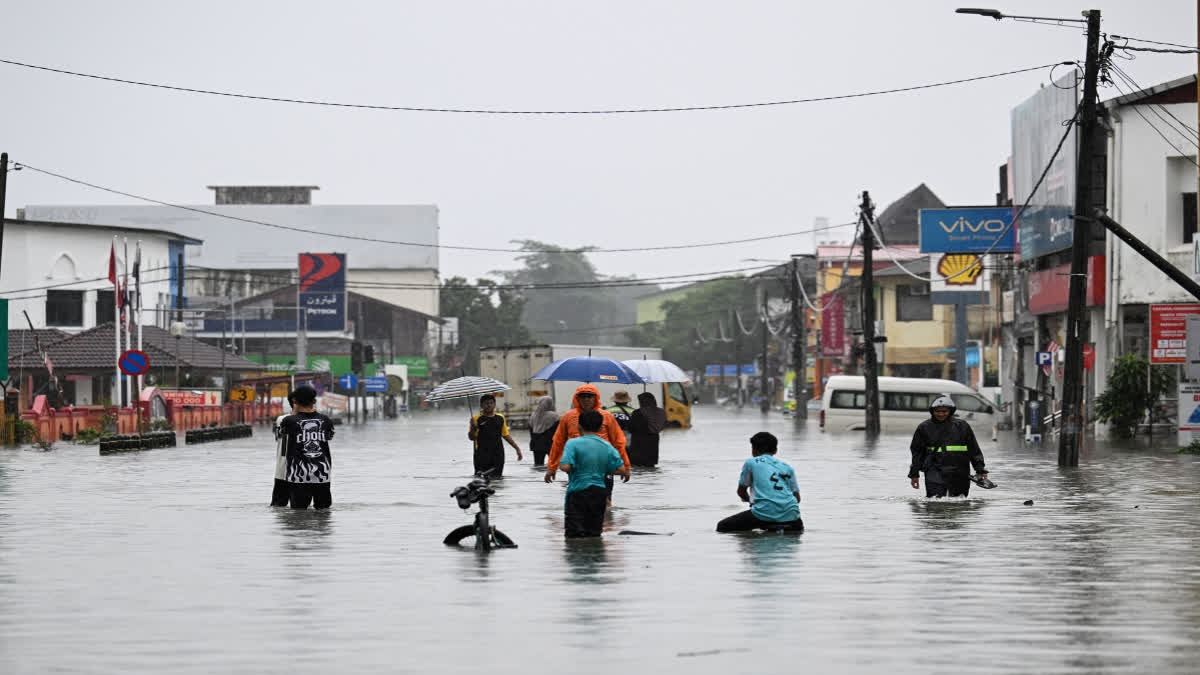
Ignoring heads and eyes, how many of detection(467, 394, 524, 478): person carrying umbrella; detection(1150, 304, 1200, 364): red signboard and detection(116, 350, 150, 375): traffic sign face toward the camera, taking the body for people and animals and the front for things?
3

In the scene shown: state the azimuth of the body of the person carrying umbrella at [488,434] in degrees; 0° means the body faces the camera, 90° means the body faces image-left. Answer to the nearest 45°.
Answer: approximately 0°

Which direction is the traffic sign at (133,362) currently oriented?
toward the camera

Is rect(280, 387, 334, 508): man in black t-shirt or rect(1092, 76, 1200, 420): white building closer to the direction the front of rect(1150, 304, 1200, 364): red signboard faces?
the man in black t-shirt

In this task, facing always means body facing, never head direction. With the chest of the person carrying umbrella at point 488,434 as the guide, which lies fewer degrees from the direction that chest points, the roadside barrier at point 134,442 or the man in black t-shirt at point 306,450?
the man in black t-shirt

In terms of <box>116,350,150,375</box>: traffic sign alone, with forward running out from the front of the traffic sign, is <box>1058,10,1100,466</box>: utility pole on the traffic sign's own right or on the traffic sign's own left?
on the traffic sign's own left

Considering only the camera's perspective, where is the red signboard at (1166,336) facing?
facing the viewer

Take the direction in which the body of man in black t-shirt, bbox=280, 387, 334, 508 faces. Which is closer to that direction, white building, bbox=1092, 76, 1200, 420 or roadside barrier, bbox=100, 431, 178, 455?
the roadside barrier

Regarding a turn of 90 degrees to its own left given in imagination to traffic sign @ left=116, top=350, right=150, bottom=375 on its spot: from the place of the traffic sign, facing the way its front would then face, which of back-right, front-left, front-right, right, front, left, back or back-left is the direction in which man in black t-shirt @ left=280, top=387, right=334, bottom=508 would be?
right

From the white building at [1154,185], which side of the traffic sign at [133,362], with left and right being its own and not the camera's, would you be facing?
left

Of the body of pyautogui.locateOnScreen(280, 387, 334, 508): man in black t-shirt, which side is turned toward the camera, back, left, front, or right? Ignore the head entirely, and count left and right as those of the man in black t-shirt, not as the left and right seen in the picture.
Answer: back

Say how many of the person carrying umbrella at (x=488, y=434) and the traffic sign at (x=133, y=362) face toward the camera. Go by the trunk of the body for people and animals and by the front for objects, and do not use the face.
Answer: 2

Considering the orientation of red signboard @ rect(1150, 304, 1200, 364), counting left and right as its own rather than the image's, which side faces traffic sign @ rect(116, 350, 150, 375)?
right
